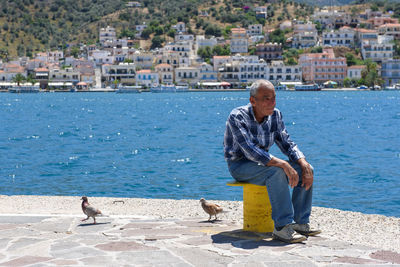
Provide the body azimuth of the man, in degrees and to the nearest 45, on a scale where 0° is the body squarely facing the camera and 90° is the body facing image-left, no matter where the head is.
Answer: approximately 315°
